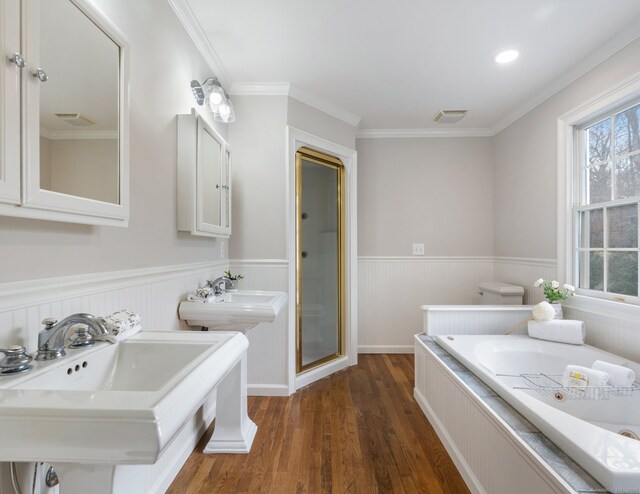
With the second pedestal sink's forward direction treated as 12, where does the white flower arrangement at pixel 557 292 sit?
The white flower arrangement is roughly at 12 o'clock from the second pedestal sink.

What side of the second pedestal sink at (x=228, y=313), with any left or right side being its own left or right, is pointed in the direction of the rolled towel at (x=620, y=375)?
front

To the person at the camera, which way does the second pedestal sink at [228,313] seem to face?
facing to the right of the viewer

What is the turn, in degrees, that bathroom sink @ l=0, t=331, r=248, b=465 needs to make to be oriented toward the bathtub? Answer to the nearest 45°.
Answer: approximately 45° to its left

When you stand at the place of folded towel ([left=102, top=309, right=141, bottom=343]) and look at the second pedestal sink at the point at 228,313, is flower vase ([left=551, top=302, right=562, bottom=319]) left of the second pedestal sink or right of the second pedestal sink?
right

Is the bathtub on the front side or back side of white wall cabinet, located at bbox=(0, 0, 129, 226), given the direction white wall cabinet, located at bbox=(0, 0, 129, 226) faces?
on the front side

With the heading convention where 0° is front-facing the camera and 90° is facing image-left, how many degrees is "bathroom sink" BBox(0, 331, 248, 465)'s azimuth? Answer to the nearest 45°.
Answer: approximately 315°

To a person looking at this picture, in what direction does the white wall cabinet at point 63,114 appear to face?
facing the viewer and to the right of the viewer

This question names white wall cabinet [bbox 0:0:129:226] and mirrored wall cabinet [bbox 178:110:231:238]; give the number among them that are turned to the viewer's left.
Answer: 0
